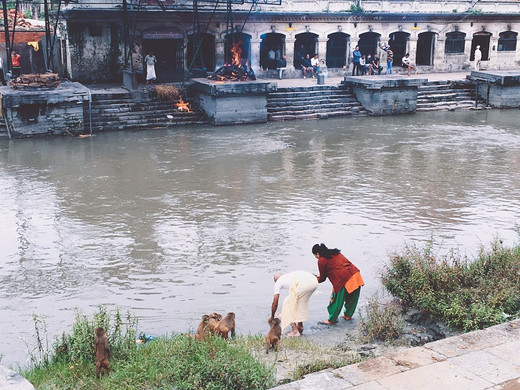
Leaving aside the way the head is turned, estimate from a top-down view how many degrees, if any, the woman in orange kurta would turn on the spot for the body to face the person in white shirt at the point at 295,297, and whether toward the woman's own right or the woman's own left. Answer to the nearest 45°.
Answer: approximately 45° to the woman's own left

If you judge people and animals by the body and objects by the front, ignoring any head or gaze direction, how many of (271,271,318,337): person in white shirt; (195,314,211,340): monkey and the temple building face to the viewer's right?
1

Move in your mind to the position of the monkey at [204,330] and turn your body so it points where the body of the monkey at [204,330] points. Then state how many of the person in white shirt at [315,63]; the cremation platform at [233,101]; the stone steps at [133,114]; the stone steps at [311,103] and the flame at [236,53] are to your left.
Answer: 5

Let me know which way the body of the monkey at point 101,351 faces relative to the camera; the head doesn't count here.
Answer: away from the camera

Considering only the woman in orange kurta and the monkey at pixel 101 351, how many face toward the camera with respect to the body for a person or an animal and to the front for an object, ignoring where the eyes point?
0

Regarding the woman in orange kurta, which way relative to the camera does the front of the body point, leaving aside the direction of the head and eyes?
to the viewer's left

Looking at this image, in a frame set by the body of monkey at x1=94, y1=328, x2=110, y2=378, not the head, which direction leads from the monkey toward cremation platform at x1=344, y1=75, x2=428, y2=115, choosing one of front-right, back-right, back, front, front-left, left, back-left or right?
front-right

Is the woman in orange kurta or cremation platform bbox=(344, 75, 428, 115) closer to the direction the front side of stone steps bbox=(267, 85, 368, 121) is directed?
the woman in orange kurta

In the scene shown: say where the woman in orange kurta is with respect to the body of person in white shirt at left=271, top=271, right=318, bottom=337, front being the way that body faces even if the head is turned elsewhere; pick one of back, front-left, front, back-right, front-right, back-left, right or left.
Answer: back-right

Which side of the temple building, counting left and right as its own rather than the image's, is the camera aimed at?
front

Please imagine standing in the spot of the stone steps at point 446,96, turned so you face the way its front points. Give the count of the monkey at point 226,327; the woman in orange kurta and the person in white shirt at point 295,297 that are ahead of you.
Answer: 3

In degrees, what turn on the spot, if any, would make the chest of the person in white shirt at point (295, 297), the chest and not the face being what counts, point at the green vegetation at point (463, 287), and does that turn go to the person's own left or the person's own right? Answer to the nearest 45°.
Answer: approximately 180°

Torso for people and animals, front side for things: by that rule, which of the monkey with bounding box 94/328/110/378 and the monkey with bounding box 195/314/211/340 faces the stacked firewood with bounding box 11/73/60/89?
the monkey with bounding box 94/328/110/378

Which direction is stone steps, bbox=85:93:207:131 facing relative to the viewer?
toward the camera

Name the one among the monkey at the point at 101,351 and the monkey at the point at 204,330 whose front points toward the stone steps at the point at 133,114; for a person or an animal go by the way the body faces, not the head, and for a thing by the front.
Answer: the monkey at the point at 101,351

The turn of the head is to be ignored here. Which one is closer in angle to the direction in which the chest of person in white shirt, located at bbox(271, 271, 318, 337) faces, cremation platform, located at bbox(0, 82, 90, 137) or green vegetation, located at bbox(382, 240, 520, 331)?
the cremation platform

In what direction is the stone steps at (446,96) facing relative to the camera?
toward the camera

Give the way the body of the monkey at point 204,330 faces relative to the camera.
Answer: to the viewer's right
